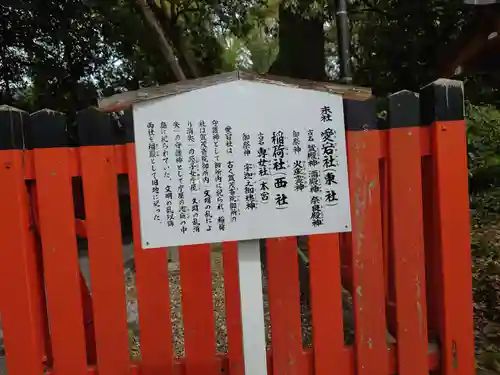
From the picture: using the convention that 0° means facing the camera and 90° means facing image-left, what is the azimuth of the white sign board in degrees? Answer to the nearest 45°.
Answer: approximately 0°

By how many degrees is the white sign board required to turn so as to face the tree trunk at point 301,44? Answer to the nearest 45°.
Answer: approximately 180°
